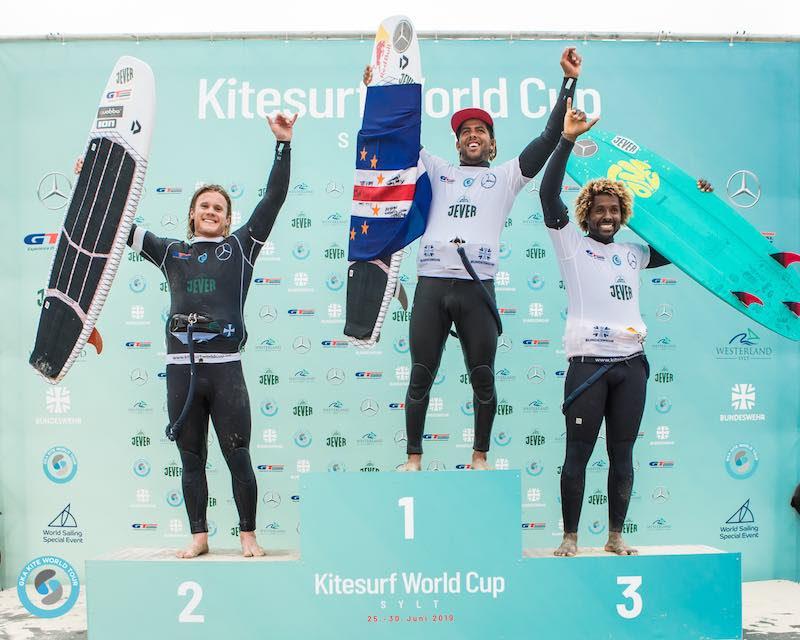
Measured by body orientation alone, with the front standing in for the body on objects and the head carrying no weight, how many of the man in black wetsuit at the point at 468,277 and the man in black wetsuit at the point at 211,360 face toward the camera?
2

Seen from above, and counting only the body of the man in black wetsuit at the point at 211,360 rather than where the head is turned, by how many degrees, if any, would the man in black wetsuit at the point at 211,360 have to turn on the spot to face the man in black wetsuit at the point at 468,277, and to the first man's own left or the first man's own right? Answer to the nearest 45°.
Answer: approximately 90° to the first man's own left

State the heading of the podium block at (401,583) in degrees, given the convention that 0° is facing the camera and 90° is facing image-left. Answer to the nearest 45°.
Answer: approximately 0°

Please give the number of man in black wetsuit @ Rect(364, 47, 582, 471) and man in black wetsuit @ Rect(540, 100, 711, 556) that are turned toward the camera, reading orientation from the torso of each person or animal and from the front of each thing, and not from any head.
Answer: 2

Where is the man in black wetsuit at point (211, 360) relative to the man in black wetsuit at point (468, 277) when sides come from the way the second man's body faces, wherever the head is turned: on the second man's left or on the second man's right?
on the second man's right

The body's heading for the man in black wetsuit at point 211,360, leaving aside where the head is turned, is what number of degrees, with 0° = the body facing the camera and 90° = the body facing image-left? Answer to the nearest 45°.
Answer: approximately 0°
